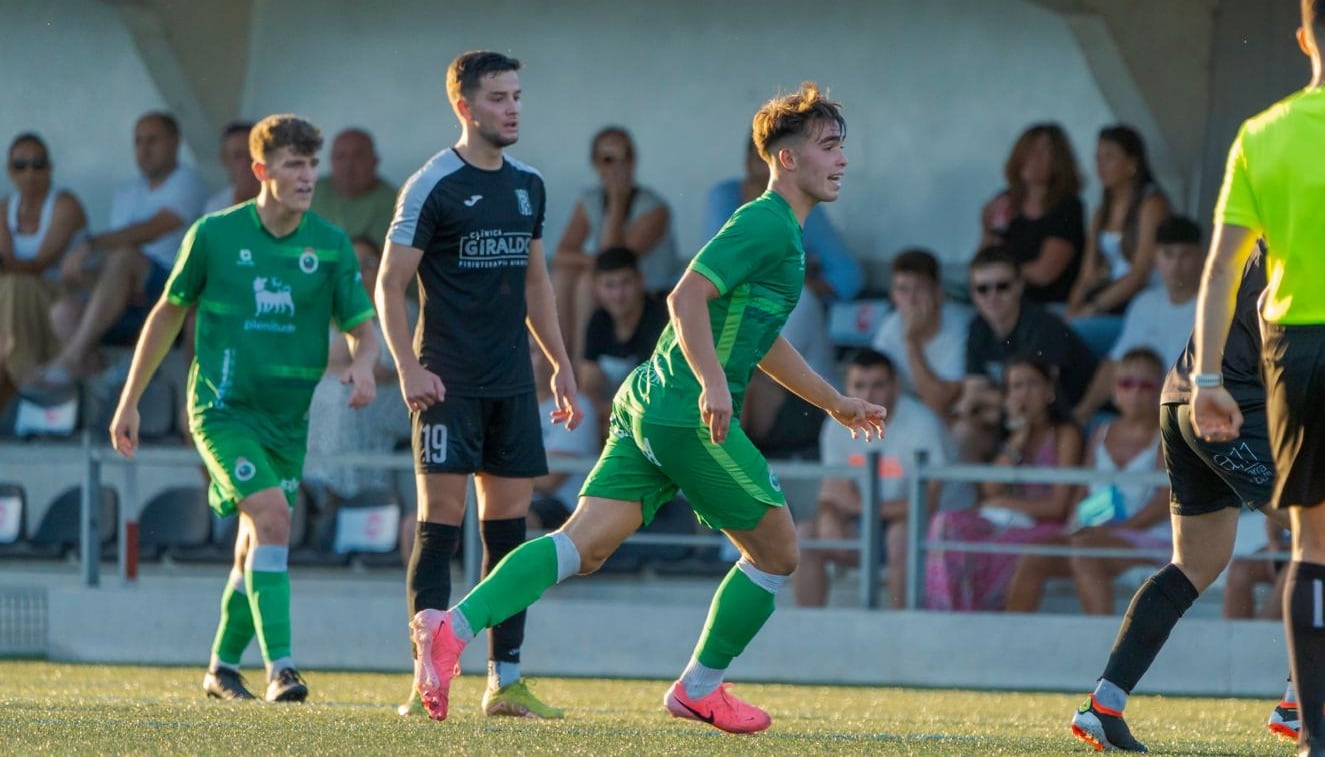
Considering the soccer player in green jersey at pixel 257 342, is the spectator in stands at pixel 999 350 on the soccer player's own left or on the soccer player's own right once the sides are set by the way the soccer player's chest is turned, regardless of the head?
on the soccer player's own left

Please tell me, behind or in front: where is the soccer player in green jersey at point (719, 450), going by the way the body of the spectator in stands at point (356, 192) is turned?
in front

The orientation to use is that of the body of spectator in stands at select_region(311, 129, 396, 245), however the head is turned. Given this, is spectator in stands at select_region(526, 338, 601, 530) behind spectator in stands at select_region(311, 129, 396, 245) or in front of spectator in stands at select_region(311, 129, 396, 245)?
in front

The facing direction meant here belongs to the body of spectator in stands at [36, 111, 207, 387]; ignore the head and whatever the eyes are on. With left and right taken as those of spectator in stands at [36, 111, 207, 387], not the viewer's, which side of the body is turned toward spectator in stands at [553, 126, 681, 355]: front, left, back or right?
left

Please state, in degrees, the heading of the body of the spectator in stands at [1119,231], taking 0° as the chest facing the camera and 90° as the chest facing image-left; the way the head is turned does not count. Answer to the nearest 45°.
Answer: approximately 45°

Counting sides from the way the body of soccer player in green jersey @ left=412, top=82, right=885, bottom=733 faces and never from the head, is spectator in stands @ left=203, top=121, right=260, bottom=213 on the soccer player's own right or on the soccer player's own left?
on the soccer player's own left

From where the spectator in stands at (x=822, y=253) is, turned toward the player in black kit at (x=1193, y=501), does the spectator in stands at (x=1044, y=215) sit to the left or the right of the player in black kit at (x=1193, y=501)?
left
